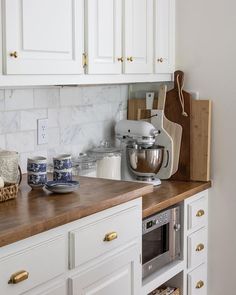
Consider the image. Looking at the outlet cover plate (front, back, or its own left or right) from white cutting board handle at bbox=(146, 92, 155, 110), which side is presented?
left

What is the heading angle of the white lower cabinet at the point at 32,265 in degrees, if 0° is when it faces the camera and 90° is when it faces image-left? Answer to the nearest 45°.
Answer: approximately 315°

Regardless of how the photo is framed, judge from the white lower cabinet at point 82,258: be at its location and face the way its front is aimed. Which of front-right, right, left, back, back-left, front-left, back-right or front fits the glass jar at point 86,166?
back-left

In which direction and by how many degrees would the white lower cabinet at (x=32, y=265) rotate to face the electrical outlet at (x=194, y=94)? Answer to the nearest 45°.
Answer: approximately 90° to its left

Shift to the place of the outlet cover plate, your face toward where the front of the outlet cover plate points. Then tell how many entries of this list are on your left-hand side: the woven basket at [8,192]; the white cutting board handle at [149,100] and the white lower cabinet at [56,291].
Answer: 1

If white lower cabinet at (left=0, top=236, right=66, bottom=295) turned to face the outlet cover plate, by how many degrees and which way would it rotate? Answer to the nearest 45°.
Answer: approximately 135° to its left
